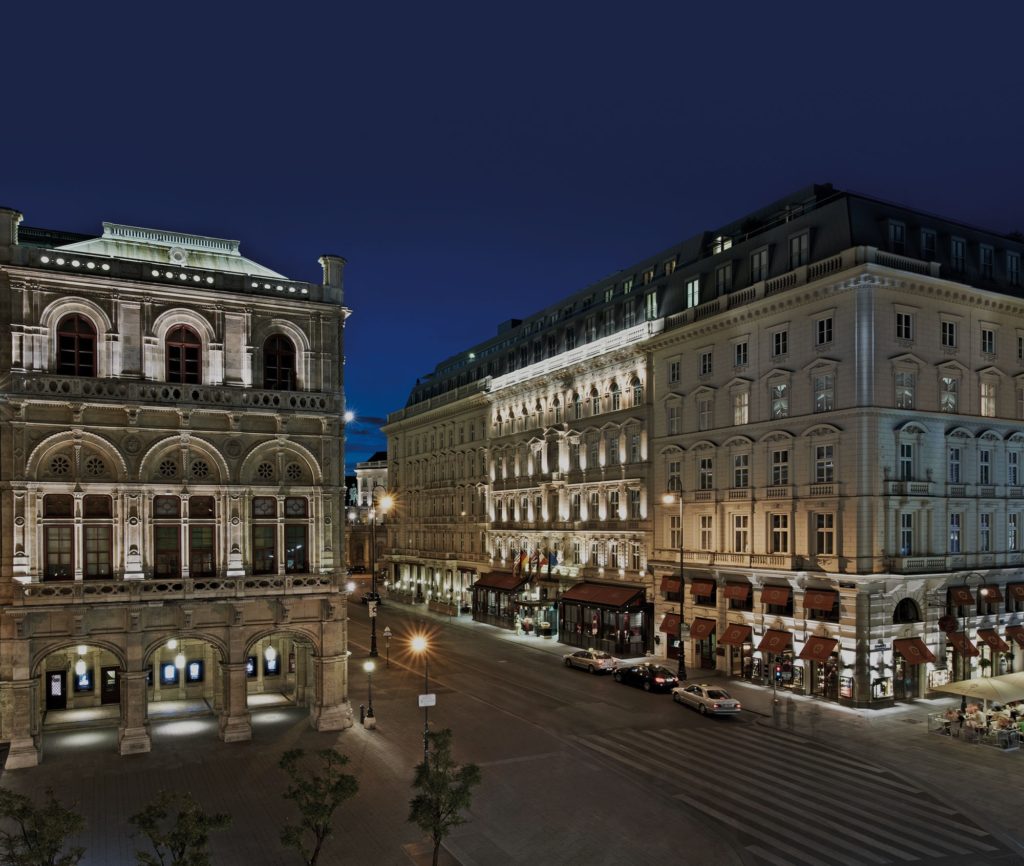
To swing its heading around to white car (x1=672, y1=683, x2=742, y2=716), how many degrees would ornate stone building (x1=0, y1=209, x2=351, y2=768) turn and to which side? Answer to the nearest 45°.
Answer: approximately 90° to its left

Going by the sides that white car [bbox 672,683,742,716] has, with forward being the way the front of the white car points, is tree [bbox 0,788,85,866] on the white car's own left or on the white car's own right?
on the white car's own left

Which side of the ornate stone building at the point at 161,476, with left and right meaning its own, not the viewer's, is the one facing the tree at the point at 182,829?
front

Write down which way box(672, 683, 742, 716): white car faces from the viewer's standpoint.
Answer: facing away from the viewer and to the left of the viewer

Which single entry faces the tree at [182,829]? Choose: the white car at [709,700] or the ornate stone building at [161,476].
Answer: the ornate stone building

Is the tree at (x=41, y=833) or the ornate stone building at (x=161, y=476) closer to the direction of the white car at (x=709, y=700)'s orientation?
the ornate stone building

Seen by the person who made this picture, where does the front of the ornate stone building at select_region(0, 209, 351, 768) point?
facing the viewer

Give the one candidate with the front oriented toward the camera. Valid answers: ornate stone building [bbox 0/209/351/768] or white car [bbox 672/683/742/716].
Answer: the ornate stone building

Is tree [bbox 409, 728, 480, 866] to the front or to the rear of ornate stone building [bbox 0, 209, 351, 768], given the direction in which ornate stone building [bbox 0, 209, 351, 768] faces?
to the front

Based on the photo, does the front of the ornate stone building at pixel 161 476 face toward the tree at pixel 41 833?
yes

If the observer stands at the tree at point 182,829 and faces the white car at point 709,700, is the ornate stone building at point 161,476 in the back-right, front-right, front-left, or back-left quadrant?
front-left

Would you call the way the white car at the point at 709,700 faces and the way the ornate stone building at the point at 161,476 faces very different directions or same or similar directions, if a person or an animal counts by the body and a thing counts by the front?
very different directions

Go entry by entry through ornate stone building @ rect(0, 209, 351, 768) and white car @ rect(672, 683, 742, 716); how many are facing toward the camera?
1
